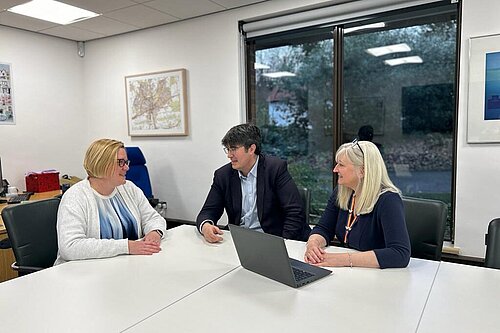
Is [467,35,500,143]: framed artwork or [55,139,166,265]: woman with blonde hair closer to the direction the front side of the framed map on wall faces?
the woman with blonde hair

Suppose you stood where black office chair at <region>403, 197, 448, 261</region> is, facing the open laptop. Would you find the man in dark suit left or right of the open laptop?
right

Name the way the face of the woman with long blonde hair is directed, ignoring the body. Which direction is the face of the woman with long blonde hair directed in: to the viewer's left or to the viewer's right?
to the viewer's left

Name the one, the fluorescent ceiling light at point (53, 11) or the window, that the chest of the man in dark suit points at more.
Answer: the fluorescent ceiling light

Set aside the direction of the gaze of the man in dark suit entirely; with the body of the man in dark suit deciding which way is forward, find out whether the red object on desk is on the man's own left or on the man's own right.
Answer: on the man's own right

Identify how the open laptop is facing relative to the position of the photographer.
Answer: facing away from the viewer and to the right of the viewer

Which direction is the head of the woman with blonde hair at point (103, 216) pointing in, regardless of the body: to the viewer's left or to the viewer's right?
to the viewer's right
